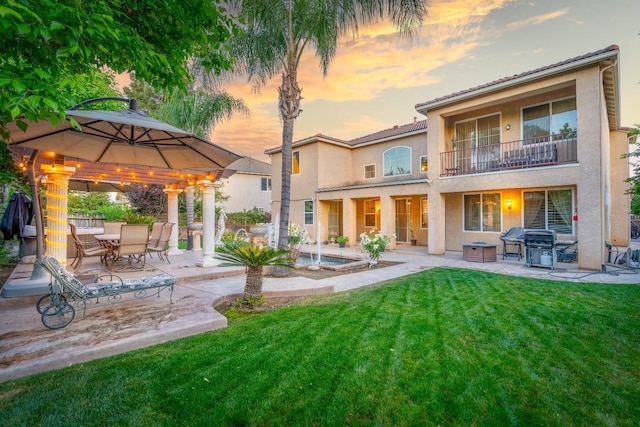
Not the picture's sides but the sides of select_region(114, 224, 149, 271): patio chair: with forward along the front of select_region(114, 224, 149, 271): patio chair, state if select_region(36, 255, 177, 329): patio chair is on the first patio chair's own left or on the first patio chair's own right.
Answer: on the first patio chair's own left

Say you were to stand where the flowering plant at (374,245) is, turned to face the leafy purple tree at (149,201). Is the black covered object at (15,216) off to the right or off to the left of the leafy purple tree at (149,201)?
left

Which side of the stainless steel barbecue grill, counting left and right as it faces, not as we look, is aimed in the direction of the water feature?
right

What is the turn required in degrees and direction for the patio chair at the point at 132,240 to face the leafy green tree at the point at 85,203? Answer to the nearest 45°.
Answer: approximately 45° to its right

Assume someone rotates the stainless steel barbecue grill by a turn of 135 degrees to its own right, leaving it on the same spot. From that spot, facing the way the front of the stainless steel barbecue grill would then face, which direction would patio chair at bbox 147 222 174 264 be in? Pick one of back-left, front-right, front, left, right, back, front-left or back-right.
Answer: left

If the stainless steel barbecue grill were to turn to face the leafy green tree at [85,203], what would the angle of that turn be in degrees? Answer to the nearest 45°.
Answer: approximately 90° to its right

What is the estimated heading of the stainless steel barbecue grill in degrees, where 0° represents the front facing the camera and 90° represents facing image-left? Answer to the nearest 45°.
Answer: approximately 0°

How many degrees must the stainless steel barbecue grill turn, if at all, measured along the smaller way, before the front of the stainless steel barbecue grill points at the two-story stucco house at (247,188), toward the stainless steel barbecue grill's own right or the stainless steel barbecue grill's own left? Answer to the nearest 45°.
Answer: approximately 90° to the stainless steel barbecue grill's own right

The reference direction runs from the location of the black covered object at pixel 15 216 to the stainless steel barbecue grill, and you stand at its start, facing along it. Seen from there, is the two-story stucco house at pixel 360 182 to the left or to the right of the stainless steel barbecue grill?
left

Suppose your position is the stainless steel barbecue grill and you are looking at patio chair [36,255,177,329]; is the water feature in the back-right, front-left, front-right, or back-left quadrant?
front-right

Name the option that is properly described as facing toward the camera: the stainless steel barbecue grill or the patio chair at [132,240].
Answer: the stainless steel barbecue grill

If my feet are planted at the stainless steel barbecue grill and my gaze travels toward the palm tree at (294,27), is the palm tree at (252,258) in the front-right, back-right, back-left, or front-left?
front-left

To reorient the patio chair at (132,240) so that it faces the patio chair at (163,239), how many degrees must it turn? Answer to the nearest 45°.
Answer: approximately 90° to its right

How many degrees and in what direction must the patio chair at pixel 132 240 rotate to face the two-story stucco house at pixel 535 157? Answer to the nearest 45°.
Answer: approximately 135° to its right

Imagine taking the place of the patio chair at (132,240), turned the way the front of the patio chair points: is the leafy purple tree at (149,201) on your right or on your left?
on your right

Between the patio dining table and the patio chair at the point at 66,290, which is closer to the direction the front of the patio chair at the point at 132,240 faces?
the patio dining table

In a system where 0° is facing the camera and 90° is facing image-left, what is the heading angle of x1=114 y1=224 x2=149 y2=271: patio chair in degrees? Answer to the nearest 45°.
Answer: approximately 135°

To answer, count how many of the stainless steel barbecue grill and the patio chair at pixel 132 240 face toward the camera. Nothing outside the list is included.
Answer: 1
